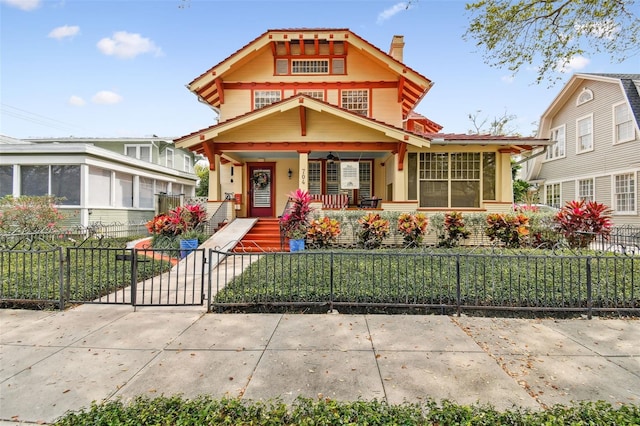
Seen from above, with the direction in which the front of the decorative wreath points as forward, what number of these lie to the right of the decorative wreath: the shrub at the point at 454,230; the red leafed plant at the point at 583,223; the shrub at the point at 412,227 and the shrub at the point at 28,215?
1

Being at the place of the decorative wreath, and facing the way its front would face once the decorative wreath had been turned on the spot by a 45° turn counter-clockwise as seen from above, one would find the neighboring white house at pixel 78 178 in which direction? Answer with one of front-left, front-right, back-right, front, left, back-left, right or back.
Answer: back-right

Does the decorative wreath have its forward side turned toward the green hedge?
yes

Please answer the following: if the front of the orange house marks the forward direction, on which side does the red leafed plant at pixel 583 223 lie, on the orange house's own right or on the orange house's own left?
on the orange house's own left

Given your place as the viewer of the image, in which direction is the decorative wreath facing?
facing the viewer

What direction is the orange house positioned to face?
toward the camera

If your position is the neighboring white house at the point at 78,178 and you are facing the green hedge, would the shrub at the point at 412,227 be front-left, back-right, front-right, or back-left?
front-left

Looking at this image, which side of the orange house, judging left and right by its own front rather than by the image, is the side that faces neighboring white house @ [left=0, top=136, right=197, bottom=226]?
right

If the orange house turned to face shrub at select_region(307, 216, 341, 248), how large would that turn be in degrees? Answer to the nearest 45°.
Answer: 0° — it already faces it
